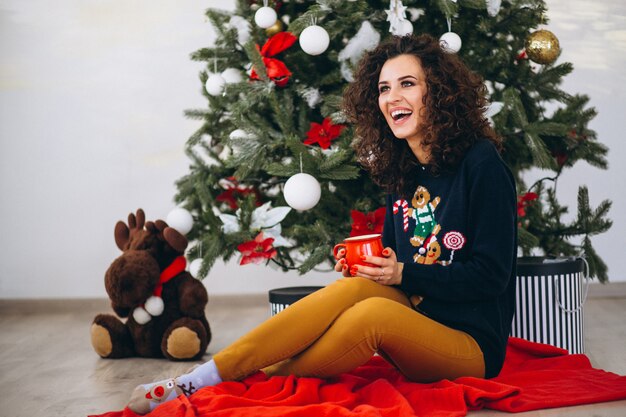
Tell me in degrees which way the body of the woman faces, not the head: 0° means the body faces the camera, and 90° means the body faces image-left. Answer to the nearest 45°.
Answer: approximately 45°

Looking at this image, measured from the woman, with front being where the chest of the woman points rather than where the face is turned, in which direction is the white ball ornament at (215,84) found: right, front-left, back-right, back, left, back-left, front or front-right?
right

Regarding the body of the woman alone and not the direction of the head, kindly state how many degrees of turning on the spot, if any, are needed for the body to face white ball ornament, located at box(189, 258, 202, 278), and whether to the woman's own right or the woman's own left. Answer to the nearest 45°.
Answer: approximately 90° to the woman's own right

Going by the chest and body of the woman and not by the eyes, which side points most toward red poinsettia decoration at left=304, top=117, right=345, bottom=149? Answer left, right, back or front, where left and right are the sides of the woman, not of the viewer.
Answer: right

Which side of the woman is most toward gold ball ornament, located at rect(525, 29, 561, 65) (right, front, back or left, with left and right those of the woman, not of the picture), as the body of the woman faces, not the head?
back

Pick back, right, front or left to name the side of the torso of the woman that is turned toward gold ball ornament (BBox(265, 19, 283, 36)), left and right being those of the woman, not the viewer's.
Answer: right

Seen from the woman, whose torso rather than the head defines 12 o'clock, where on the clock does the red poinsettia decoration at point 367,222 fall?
The red poinsettia decoration is roughly at 4 o'clock from the woman.

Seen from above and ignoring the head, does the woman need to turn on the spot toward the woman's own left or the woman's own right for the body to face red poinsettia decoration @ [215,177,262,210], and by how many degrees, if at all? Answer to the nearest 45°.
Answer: approximately 90° to the woman's own right

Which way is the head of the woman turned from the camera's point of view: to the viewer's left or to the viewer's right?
to the viewer's left

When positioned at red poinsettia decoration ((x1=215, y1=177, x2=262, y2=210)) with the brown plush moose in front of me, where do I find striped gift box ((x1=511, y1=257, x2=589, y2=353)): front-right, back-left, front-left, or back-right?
back-left
